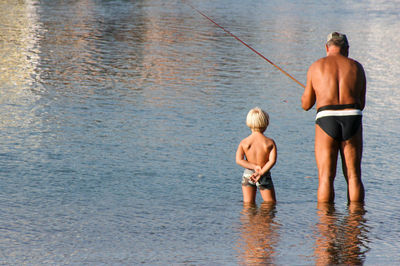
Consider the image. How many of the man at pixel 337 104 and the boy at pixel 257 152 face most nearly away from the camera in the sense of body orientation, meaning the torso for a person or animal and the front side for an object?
2

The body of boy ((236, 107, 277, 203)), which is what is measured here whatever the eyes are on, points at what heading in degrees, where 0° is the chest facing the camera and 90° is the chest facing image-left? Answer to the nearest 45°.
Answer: approximately 180°

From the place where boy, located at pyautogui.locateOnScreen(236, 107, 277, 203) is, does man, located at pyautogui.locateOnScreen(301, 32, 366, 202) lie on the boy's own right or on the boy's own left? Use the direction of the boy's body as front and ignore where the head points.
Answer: on the boy's own right

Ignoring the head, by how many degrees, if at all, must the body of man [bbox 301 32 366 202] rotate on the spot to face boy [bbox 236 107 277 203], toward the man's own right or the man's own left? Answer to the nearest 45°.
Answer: approximately 90° to the man's own left

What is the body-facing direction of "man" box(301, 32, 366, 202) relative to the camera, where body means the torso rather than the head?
away from the camera

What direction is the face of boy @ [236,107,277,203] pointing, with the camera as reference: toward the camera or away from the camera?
away from the camera
